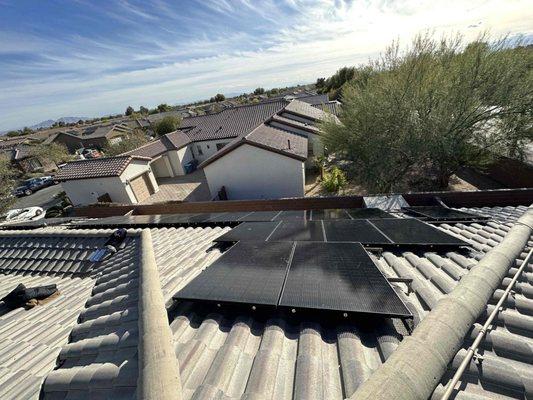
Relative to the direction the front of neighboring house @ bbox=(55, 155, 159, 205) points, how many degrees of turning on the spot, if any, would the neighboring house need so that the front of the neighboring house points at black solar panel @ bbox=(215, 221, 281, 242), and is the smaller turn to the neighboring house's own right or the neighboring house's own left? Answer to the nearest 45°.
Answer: approximately 45° to the neighboring house's own right

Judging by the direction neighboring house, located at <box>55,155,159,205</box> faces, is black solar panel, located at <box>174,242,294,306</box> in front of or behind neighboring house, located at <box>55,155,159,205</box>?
in front

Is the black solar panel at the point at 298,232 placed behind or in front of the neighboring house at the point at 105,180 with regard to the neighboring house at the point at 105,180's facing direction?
in front

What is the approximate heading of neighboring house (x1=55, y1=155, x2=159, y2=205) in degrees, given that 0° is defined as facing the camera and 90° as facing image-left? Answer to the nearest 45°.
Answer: approximately 315°

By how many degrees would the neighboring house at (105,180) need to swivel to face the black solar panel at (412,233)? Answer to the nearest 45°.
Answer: approximately 45° to its right

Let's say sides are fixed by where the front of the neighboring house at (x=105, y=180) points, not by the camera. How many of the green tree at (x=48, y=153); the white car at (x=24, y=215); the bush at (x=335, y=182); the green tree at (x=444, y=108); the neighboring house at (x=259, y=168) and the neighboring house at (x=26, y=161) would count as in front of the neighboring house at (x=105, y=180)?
3

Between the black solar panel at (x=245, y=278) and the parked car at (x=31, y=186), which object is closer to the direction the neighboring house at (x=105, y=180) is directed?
the black solar panel

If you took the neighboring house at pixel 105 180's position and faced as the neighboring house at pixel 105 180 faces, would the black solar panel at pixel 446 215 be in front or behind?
in front
